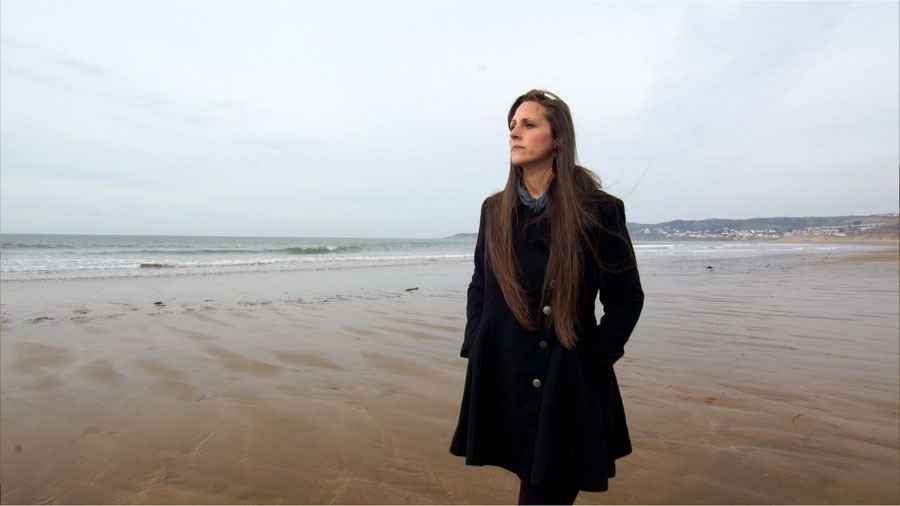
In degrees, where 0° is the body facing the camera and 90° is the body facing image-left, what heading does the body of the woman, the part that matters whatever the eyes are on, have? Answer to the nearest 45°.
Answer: approximately 45°
